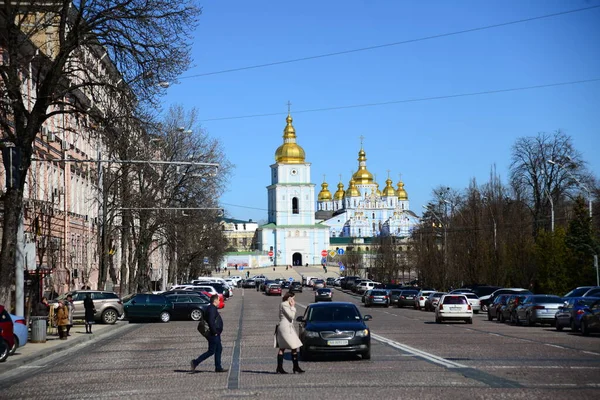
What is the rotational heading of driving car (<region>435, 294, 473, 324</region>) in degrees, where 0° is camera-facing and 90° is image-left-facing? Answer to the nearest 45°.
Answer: approximately 180°

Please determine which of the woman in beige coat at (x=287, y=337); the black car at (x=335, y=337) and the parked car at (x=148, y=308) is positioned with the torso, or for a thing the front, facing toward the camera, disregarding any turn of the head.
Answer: the black car

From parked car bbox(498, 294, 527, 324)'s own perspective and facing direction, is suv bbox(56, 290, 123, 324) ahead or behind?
behind

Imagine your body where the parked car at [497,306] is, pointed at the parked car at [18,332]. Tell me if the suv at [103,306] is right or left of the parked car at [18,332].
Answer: right

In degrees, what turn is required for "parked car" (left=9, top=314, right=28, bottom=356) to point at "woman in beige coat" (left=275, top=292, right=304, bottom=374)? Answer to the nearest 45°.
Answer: approximately 180°

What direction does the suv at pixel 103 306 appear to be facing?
to the viewer's left

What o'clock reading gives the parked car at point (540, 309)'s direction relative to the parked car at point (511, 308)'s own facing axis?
the parked car at point (540, 309) is roughly at 4 o'clock from the parked car at point (511, 308).

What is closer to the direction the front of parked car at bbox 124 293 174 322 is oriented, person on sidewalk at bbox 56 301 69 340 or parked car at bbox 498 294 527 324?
the person on sidewalk

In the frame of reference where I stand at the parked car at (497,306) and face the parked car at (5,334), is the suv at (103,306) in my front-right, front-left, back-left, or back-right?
front-right

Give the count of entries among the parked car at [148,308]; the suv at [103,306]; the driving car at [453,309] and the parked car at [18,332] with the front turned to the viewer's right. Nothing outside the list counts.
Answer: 0

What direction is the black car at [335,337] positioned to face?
toward the camera
